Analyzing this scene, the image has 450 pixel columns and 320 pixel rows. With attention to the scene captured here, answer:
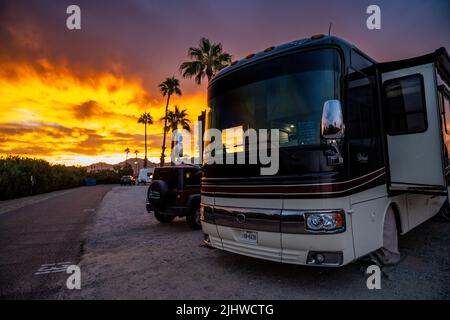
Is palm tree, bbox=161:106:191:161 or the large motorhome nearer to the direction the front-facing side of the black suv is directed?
the palm tree

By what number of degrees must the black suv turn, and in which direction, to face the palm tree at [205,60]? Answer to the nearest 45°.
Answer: approximately 45° to its left

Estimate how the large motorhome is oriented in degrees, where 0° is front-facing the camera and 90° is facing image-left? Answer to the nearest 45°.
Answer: approximately 45°

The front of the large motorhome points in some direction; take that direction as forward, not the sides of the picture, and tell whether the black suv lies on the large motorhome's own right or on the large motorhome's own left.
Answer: on the large motorhome's own right

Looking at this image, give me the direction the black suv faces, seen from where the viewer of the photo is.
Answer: facing away from the viewer and to the right of the viewer

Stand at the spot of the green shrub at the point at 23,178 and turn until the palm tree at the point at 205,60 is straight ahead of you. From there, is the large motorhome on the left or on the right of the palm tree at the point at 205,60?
right

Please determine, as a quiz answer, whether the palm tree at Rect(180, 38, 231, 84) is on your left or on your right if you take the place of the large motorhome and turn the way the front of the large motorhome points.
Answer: on your right

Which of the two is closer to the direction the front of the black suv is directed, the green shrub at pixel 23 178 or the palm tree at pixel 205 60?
the palm tree
